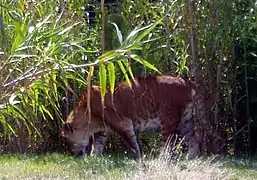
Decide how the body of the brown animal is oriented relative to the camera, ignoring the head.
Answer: to the viewer's left

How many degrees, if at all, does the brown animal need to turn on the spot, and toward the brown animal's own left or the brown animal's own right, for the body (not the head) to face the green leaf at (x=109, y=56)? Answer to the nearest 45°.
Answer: approximately 90° to the brown animal's own left
